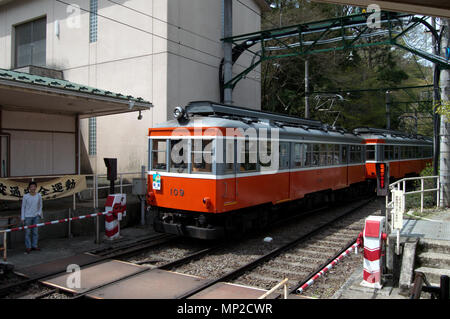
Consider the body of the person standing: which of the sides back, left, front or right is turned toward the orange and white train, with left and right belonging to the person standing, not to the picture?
left

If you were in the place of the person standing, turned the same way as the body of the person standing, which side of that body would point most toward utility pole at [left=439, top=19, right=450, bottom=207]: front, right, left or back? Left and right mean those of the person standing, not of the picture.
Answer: left

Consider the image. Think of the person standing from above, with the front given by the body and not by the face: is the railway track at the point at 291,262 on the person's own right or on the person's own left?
on the person's own left

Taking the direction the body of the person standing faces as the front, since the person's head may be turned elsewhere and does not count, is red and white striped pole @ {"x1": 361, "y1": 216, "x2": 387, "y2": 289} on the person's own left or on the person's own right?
on the person's own left

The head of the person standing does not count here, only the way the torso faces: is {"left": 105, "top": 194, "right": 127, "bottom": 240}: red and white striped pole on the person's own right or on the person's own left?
on the person's own left

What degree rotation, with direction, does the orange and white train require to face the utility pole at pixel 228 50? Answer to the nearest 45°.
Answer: approximately 135° to its right

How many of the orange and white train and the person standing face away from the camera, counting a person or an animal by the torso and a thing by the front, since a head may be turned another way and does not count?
0

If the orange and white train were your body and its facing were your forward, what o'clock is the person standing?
The person standing is roughly at 1 o'clock from the orange and white train.

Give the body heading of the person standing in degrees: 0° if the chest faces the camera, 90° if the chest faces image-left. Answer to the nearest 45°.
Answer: approximately 0°
